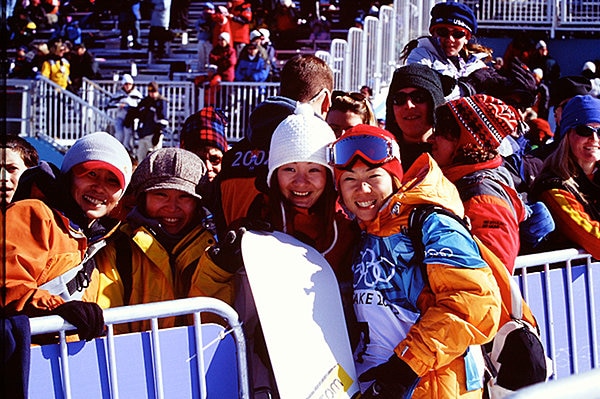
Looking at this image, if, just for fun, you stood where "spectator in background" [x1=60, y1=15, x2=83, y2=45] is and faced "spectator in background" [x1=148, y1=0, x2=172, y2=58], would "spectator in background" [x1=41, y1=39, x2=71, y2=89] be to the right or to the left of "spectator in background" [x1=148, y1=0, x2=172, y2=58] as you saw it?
right

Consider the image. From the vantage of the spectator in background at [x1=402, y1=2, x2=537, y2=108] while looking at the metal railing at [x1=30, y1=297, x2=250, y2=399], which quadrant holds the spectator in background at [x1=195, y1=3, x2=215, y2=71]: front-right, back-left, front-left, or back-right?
back-right

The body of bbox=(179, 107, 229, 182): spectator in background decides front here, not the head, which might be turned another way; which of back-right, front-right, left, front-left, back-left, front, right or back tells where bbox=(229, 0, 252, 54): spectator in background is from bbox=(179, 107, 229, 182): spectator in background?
back-left

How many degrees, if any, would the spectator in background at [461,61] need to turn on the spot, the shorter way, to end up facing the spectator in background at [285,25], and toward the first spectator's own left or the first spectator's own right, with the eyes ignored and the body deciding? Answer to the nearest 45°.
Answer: approximately 180°

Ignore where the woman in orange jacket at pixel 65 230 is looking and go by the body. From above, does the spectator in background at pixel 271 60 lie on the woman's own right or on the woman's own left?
on the woman's own left

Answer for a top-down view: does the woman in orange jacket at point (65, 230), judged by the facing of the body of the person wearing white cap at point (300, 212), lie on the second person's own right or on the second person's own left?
on the second person's own right

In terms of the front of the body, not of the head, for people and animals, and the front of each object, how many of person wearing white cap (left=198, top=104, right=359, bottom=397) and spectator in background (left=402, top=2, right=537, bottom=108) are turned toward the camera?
2

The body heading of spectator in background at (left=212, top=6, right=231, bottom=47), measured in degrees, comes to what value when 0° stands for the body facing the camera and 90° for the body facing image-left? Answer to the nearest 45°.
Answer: approximately 0°

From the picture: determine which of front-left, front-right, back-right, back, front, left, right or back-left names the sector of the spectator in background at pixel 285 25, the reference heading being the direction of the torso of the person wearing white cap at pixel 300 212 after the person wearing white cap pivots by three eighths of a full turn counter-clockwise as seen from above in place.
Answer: front-left
